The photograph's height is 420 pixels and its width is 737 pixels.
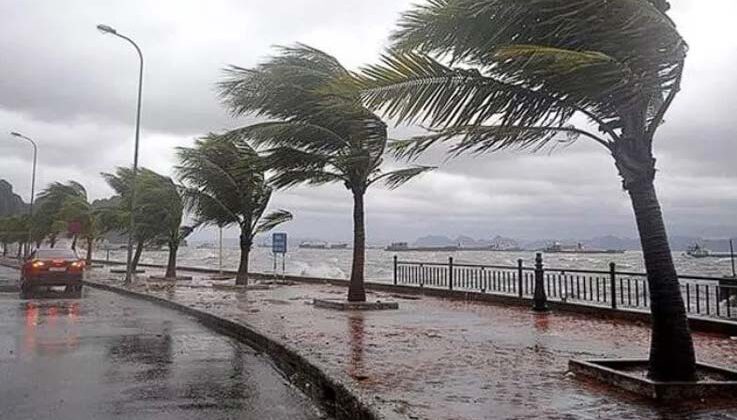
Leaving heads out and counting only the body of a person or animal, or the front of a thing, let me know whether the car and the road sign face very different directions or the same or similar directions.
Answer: very different directions

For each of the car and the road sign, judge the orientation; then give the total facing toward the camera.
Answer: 1

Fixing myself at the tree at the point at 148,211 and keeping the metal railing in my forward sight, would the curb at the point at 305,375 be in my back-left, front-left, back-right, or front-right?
front-right

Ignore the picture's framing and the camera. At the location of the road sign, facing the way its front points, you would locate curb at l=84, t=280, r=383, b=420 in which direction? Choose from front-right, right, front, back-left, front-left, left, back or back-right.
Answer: front

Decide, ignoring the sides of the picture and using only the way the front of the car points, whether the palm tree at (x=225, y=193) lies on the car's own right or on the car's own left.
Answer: on the car's own right

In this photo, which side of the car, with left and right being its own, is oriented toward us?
back

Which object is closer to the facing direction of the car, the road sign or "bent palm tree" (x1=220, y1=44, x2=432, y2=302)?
the road sign

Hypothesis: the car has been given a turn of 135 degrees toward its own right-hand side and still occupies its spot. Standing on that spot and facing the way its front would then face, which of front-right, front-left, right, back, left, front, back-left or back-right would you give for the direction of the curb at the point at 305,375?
front-right

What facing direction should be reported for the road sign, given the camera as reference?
facing the viewer

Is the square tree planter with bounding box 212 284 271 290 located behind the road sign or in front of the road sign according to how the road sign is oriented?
in front

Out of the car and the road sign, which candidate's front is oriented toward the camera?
the road sign
